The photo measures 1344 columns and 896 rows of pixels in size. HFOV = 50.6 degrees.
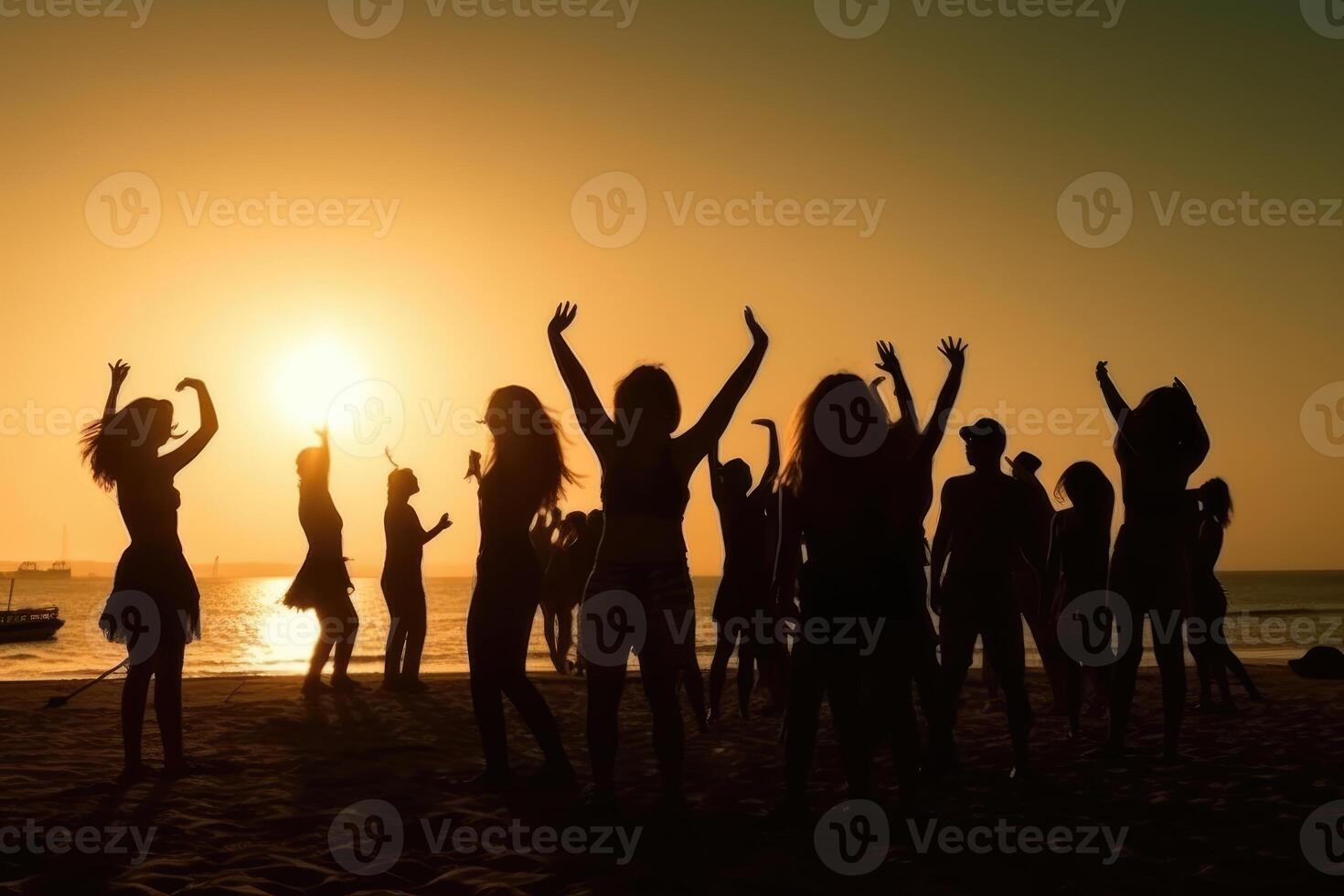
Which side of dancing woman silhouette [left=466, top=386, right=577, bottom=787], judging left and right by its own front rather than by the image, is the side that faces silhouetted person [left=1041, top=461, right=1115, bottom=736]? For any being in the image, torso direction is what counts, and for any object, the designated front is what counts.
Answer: back

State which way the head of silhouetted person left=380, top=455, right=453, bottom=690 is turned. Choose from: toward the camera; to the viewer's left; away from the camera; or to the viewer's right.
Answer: to the viewer's right

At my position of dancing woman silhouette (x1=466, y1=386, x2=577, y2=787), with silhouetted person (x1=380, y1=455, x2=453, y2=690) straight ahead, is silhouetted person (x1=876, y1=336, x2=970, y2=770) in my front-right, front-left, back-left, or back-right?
back-right

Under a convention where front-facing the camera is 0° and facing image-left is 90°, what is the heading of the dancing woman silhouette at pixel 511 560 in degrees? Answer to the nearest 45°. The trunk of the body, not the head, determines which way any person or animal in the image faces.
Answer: approximately 135°
